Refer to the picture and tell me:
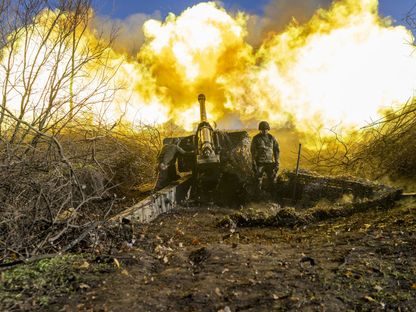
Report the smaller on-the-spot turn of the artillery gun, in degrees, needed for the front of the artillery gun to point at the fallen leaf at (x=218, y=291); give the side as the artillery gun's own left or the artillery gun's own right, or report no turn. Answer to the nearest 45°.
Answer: approximately 180°

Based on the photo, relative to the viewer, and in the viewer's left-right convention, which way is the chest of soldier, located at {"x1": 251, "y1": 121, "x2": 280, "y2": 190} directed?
facing the viewer

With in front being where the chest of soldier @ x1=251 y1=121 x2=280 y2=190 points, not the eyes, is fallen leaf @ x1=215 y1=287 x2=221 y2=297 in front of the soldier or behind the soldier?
in front

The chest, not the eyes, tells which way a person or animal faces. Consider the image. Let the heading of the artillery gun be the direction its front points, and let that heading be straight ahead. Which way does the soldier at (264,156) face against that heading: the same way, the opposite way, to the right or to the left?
the opposite way

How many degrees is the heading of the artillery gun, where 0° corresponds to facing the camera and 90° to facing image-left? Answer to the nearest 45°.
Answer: approximately 180°

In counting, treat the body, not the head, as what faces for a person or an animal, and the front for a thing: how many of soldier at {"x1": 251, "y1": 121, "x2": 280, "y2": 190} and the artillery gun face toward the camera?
1

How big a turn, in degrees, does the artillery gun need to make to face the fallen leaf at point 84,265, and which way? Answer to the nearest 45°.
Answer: approximately 180°
